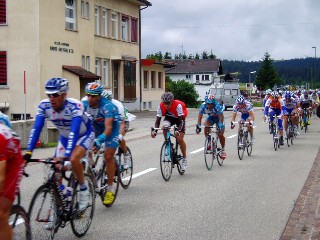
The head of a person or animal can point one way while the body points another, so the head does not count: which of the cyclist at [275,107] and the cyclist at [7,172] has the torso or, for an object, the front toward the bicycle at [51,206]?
the cyclist at [275,107]

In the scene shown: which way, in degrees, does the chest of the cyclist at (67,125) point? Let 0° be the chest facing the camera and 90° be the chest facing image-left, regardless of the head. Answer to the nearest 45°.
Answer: approximately 45°

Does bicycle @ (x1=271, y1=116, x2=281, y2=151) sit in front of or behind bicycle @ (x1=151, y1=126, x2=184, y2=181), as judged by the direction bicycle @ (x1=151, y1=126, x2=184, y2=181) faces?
behind
